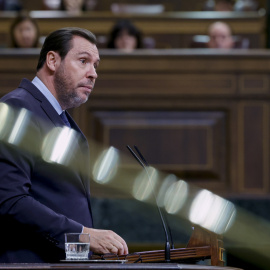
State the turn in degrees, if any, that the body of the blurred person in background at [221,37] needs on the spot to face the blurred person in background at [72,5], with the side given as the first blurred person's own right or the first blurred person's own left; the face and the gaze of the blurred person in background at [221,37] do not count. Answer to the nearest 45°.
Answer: approximately 135° to the first blurred person's own right

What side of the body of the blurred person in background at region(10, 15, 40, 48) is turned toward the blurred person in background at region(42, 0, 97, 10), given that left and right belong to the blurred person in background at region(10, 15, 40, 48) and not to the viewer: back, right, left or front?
back

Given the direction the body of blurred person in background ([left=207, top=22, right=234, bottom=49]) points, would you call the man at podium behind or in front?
in front

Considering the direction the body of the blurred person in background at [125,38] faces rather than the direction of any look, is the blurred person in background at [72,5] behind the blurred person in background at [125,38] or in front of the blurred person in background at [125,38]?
behind

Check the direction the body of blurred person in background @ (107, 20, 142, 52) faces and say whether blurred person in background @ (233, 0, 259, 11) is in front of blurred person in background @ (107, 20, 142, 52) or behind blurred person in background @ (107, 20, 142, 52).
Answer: behind

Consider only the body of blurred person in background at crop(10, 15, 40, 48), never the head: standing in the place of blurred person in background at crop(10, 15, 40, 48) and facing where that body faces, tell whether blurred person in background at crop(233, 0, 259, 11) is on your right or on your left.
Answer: on your left

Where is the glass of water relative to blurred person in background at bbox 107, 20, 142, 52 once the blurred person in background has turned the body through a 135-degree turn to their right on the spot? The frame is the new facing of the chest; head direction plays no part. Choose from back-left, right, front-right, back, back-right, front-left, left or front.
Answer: back-left

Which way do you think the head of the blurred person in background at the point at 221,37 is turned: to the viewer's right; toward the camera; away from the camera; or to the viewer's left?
toward the camera

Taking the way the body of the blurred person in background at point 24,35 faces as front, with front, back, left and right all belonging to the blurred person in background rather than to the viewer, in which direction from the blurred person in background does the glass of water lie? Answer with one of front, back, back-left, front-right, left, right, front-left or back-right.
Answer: front

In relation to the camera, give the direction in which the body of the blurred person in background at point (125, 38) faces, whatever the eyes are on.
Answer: toward the camera

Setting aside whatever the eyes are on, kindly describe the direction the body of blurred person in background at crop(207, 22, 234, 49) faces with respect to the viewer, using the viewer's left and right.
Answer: facing the viewer

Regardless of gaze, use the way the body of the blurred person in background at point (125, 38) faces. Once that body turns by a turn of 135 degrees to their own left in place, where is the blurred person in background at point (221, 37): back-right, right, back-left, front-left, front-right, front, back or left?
front-right

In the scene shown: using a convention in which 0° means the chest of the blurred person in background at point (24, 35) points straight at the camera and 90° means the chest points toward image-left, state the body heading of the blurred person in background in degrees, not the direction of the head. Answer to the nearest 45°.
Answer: approximately 0°

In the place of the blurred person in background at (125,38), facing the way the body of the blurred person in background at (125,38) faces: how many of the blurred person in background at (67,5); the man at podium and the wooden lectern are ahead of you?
2

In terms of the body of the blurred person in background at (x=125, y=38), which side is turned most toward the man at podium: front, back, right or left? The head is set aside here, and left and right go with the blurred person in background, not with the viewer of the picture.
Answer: front

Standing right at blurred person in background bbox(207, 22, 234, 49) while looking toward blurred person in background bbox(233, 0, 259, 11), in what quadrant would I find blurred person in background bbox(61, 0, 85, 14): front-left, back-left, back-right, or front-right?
front-left

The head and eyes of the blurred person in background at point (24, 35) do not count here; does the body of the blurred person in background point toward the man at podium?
yes

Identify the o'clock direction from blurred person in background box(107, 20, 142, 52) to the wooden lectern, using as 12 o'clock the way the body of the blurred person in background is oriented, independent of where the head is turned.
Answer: The wooden lectern is roughly at 12 o'clock from the blurred person in background.

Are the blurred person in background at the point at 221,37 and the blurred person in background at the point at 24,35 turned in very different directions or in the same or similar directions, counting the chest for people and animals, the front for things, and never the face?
same or similar directions

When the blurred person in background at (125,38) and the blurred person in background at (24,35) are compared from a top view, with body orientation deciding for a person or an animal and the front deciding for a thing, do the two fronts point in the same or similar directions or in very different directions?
same or similar directions
